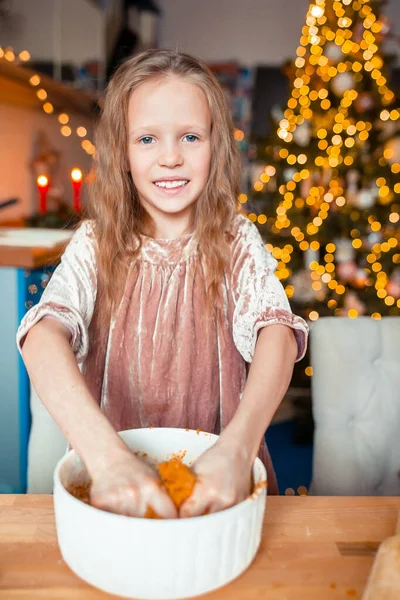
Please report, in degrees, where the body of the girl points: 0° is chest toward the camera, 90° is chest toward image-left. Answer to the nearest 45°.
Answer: approximately 0°

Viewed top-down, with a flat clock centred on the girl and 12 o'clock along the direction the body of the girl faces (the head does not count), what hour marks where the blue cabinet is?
The blue cabinet is roughly at 5 o'clock from the girl.

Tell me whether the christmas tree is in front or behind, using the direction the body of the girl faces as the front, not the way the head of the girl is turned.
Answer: behind

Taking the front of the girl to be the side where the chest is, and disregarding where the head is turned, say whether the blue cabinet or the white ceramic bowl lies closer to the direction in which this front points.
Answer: the white ceramic bowl

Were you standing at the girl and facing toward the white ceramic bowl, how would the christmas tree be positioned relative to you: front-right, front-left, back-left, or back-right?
back-left

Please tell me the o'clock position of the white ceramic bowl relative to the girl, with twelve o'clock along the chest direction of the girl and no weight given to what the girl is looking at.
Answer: The white ceramic bowl is roughly at 12 o'clock from the girl.

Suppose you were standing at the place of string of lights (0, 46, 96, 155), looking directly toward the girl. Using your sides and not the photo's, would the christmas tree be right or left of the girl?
left
